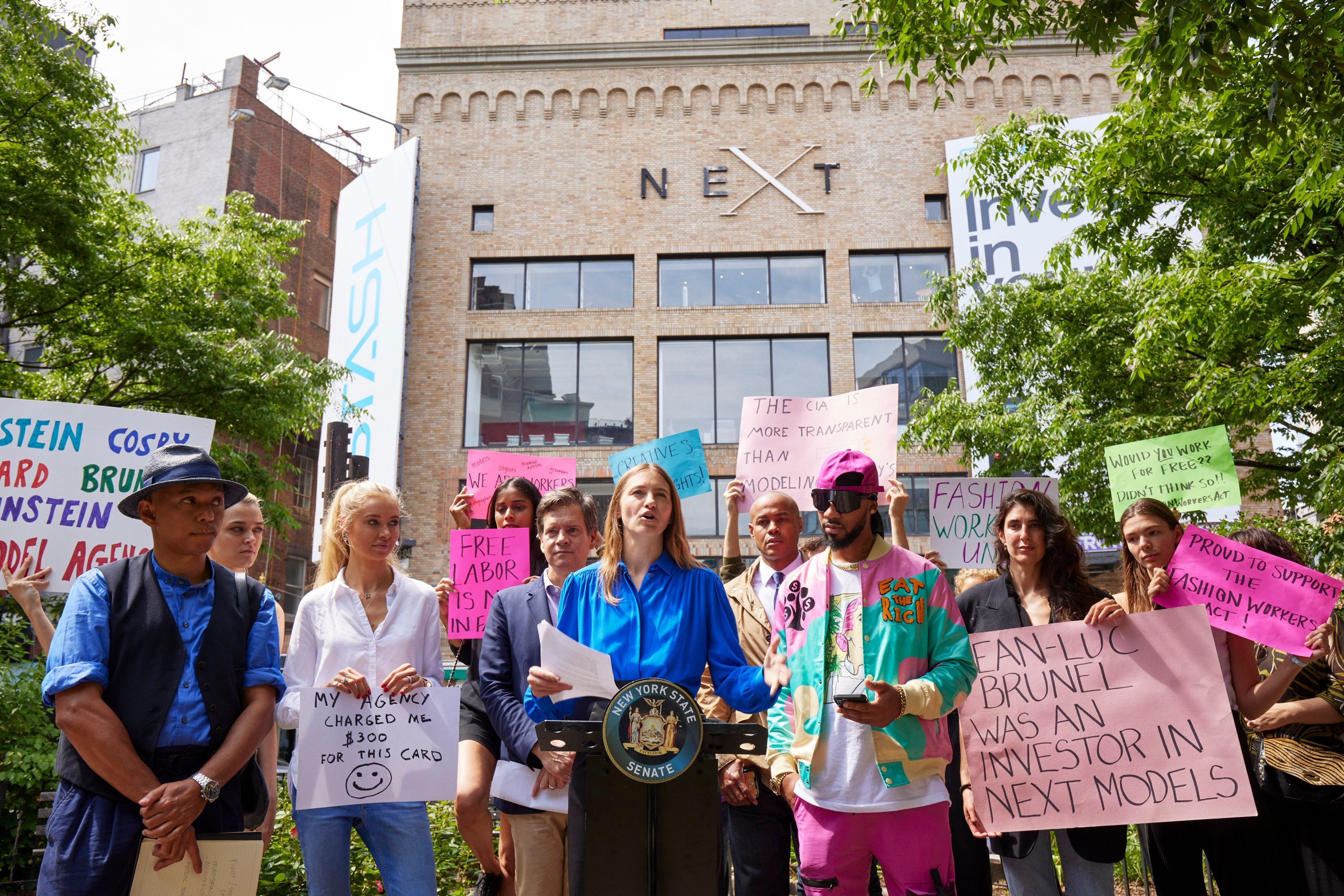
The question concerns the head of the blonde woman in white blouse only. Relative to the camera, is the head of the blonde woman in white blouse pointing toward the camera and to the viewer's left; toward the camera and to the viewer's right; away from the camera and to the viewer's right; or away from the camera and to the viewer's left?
toward the camera and to the viewer's right

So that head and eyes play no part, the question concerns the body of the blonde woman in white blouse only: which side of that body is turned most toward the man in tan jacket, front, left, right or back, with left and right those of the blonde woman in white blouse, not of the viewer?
left

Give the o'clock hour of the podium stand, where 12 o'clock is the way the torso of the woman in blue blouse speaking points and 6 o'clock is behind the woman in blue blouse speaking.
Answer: The podium stand is roughly at 12 o'clock from the woman in blue blouse speaking.

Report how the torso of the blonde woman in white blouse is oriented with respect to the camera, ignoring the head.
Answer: toward the camera

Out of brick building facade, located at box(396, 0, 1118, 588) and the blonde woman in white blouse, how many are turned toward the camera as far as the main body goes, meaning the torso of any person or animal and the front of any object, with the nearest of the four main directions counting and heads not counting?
2

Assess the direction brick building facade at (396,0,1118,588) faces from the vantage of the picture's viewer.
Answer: facing the viewer

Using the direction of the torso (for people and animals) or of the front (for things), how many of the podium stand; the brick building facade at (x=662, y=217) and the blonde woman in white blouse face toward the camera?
3

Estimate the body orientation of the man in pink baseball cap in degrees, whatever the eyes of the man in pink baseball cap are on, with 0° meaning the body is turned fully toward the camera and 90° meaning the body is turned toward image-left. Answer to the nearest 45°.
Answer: approximately 45°

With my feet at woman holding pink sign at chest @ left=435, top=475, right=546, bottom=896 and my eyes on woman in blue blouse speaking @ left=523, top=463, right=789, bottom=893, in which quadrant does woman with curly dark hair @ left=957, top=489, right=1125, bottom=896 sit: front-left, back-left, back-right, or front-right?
front-left

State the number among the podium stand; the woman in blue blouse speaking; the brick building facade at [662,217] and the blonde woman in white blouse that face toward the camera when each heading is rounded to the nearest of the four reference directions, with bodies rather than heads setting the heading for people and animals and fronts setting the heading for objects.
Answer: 4

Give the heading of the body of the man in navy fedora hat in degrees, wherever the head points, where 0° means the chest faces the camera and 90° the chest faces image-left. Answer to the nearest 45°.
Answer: approximately 315°

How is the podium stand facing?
toward the camera

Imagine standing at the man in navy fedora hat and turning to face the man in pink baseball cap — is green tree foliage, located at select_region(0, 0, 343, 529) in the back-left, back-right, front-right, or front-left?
back-left
